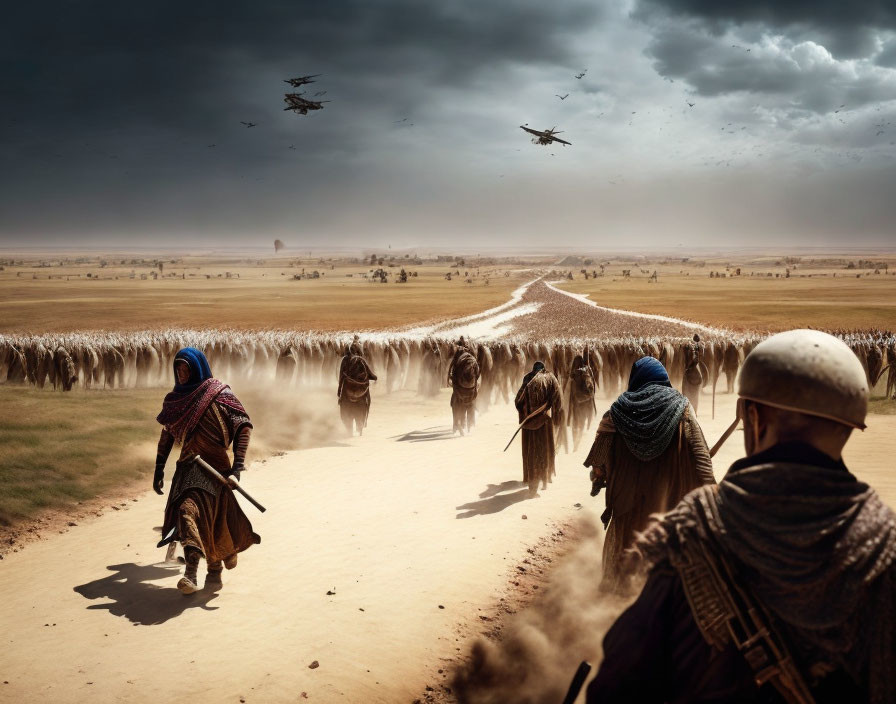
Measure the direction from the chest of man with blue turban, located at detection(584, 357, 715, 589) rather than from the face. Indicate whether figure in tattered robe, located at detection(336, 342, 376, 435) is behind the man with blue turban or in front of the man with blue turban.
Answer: in front

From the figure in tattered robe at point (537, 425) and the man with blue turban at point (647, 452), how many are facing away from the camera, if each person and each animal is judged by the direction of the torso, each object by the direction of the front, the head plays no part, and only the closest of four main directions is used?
2

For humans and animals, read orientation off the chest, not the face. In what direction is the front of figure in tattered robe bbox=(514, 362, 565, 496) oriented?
away from the camera

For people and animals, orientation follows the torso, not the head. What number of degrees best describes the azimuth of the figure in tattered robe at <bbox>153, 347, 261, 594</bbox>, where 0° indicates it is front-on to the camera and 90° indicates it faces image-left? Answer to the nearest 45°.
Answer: approximately 45°

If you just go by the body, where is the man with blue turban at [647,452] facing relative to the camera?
away from the camera

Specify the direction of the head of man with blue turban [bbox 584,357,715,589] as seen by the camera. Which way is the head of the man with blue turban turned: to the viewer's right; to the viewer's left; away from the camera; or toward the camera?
away from the camera

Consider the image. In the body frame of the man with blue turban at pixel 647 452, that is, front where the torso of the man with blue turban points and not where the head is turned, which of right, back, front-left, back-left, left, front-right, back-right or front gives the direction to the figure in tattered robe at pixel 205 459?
left

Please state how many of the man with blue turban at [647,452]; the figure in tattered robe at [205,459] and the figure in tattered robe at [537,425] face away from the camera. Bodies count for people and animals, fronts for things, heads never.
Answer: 2

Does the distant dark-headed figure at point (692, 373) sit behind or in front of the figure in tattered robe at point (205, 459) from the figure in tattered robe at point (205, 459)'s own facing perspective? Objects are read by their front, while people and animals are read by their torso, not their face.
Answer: behind

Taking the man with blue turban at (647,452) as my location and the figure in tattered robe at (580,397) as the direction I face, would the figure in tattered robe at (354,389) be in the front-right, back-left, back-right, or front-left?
front-left

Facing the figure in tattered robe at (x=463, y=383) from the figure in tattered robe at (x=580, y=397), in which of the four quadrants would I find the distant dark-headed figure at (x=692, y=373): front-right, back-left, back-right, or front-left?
back-right

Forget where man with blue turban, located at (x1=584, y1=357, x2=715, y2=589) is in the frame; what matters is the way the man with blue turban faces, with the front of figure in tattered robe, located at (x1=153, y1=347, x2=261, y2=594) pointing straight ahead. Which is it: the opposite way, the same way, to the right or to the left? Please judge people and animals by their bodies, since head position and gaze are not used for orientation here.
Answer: the opposite way
